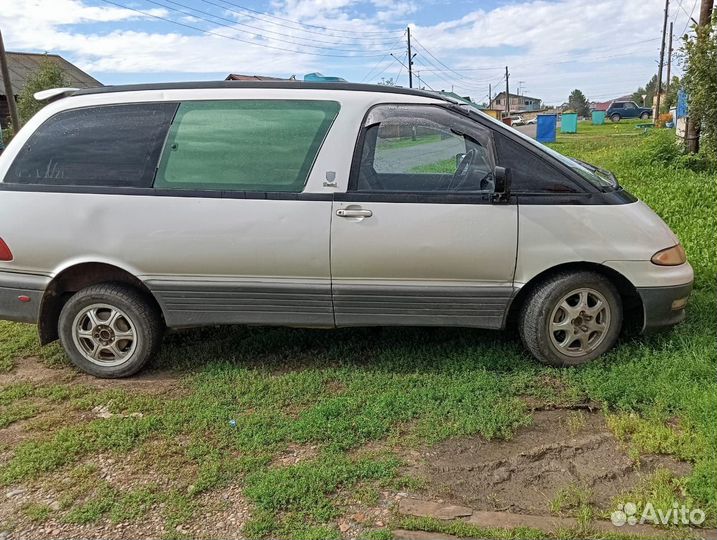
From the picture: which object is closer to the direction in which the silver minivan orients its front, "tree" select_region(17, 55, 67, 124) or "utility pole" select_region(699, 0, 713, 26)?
the utility pole

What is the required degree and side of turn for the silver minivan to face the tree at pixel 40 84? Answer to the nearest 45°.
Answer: approximately 135° to its left

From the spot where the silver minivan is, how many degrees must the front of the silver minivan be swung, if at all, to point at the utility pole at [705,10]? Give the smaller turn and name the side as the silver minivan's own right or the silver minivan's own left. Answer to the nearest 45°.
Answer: approximately 45° to the silver minivan's own left

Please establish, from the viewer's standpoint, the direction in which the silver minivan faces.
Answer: facing to the right of the viewer

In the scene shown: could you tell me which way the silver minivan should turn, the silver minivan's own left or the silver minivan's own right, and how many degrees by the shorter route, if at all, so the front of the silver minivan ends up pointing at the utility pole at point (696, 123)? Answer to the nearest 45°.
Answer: approximately 45° to the silver minivan's own left

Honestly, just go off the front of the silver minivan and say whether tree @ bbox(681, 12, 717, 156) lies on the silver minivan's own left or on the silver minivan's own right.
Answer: on the silver minivan's own left

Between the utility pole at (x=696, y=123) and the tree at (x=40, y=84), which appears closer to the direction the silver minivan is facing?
the utility pole
